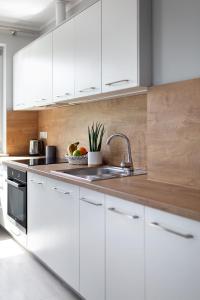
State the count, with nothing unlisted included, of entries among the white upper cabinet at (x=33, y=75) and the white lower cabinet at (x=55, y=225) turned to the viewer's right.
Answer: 0

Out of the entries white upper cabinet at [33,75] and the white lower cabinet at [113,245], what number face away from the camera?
0

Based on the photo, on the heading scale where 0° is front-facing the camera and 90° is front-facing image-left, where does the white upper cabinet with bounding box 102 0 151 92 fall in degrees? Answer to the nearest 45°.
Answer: approximately 45°

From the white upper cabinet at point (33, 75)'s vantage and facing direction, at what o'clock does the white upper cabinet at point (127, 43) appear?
the white upper cabinet at point (127, 43) is roughly at 10 o'clock from the white upper cabinet at point (33, 75).

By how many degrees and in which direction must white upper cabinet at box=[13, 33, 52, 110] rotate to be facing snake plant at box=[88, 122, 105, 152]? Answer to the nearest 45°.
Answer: approximately 90° to its left

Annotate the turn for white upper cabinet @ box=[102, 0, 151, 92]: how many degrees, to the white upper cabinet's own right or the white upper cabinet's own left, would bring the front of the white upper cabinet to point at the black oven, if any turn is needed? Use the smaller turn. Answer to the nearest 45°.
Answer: approximately 90° to the white upper cabinet's own right
